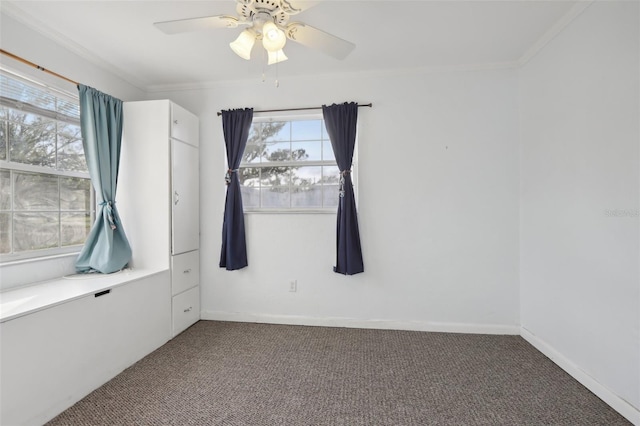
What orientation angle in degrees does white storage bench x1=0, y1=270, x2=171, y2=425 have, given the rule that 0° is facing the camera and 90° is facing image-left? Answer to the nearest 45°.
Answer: approximately 315°

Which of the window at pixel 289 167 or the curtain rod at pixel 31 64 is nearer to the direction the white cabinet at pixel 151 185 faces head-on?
the window

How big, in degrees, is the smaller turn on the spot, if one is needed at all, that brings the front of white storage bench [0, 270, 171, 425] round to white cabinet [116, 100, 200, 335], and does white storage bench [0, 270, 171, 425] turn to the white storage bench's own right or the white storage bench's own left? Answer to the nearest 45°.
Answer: approximately 90° to the white storage bench's own left

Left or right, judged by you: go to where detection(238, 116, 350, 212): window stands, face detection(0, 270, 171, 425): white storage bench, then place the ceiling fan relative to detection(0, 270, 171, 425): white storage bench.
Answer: left

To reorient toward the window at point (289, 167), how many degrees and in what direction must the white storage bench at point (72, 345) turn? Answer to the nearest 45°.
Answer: approximately 45° to its left

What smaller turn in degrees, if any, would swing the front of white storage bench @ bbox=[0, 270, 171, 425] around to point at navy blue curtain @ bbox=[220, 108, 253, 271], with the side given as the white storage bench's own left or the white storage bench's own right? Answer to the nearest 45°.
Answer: approximately 90° to the white storage bench's own left

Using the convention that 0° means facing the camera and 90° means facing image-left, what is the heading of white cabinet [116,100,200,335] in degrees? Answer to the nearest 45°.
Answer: approximately 315°

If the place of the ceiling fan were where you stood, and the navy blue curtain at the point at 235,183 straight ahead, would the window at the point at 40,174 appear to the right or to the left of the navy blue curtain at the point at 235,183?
left

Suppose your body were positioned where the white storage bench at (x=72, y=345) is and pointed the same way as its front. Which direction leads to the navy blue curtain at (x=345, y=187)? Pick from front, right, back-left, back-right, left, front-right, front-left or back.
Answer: front-left

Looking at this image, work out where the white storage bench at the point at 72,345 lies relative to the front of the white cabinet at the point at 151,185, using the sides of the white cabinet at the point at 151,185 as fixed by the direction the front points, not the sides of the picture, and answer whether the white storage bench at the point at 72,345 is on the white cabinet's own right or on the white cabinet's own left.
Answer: on the white cabinet's own right

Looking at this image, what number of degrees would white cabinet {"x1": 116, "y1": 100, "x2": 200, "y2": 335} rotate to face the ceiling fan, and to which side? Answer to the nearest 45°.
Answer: approximately 45° to its right
